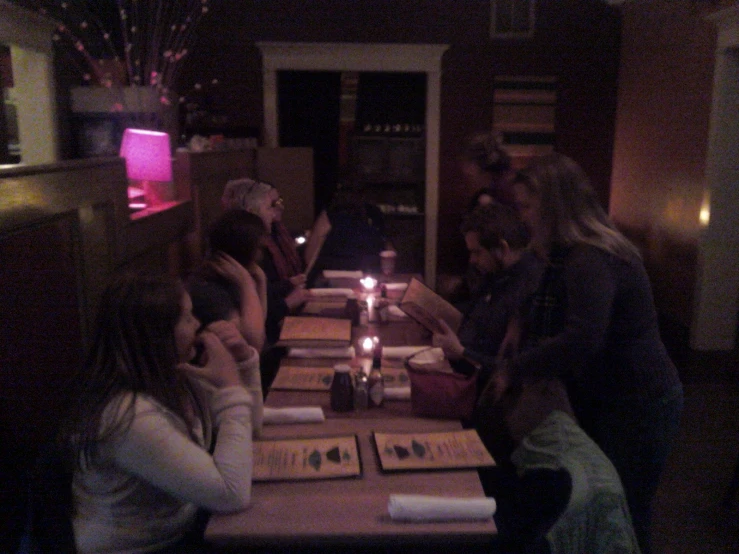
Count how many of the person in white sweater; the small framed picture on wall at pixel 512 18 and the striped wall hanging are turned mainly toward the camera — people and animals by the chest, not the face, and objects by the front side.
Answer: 2

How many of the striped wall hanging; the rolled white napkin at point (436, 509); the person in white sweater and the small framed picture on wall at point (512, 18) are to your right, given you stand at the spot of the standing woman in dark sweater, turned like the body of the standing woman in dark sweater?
2

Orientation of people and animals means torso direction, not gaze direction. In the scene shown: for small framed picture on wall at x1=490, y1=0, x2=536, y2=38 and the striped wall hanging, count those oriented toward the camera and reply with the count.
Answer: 2

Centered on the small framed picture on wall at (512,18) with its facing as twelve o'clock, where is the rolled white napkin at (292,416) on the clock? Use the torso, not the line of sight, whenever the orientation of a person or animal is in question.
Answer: The rolled white napkin is roughly at 12 o'clock from the small framed picture on wall.

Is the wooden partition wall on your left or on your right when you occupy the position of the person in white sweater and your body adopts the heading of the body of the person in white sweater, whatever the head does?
on your left

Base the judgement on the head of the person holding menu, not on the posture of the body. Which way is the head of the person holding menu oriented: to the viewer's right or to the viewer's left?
to the viewer's left

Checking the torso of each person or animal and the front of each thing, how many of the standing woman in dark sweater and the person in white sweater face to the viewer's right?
1

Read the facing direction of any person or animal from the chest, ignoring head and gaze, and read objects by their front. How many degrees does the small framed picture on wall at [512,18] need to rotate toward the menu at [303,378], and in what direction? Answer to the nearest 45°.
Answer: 0° — it already faces it

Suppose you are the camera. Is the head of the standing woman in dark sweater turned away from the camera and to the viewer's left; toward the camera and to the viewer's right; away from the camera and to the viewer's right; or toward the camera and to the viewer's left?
away from the camera and to the viewer's left

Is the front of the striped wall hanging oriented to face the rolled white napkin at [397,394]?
yes

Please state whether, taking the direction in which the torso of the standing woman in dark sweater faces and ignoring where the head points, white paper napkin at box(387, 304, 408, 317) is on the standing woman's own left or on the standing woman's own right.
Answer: on the standing woman's own right

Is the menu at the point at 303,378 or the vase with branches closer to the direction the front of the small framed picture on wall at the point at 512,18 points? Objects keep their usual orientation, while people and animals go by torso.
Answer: the menu
